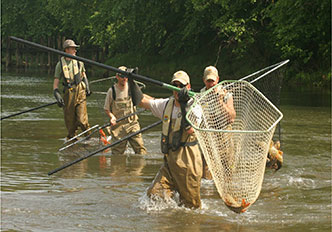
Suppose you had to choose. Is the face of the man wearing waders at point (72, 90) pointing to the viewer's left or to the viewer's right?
to the viewer's right

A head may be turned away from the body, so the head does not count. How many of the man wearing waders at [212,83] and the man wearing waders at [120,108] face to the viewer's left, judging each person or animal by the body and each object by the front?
0

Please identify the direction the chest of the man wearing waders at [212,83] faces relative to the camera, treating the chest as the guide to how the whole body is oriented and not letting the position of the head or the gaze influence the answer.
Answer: toward the camera

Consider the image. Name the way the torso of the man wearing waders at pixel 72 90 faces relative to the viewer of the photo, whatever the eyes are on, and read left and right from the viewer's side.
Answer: facing the viewer and to the right of the viewer

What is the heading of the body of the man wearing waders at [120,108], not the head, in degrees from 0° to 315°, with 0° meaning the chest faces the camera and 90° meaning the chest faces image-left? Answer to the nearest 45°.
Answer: approximately 315°

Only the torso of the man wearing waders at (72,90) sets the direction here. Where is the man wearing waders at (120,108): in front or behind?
in front
